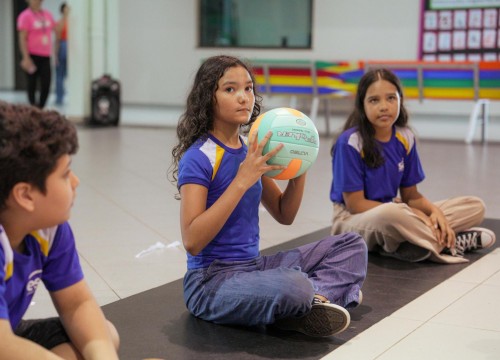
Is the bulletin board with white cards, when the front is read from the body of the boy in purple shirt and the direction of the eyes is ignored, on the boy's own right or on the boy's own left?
on the boy's own left

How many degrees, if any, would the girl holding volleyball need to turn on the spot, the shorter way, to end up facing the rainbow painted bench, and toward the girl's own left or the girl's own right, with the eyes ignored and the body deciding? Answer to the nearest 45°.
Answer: approximately 135° to the girl's own left

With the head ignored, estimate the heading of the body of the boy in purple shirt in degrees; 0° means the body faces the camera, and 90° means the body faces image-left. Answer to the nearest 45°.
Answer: approximately 315°

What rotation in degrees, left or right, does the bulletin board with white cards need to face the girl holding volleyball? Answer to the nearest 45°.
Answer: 0° — it already faces them

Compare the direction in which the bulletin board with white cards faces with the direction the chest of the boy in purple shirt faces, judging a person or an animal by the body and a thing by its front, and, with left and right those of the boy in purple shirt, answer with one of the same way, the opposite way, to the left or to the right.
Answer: to the right

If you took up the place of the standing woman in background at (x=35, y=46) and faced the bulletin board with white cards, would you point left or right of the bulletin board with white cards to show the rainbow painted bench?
right

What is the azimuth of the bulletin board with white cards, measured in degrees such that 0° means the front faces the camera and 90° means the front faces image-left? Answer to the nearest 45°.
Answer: approximately 0°

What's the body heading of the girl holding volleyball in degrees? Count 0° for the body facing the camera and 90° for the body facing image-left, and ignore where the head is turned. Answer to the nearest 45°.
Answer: approximately 315°
